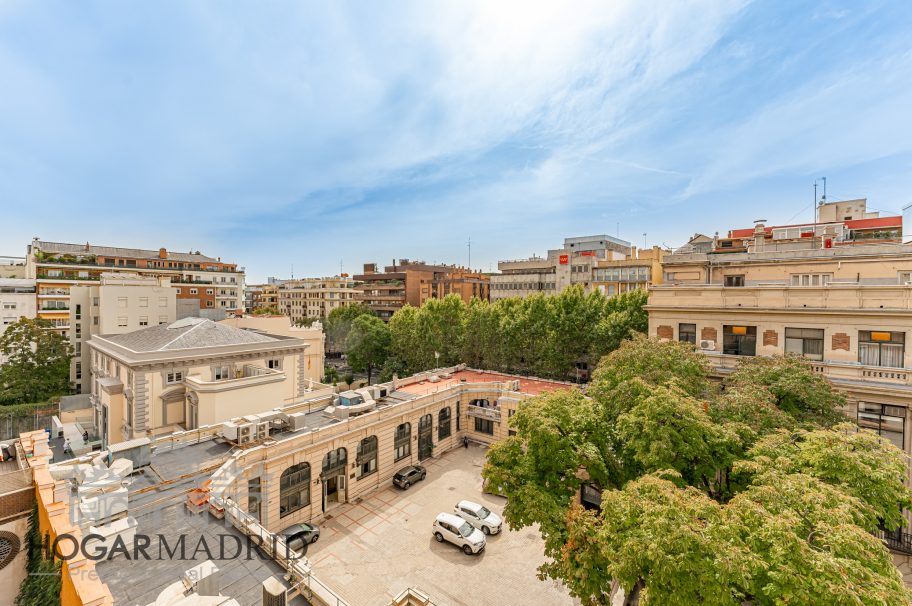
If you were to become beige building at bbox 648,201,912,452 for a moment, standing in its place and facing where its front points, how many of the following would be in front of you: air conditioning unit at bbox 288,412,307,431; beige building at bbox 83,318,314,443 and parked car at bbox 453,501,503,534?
3

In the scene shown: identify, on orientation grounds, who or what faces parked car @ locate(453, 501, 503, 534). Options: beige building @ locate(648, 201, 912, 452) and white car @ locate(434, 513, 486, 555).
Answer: the beige building

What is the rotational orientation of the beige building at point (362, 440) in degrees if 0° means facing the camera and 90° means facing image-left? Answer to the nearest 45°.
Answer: approximately 315°

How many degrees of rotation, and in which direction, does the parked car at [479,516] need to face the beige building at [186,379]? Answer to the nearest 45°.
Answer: approximately 135° to its right
